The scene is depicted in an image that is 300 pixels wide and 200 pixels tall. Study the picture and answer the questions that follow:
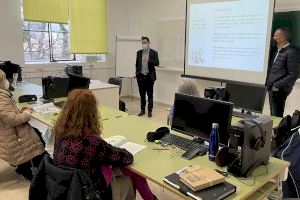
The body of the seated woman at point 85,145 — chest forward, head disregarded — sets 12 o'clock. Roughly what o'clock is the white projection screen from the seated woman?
The white projection screen is roughly at 12 o'clock from the seated woman.

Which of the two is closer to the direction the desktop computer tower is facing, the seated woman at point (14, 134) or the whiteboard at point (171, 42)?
the seated woman

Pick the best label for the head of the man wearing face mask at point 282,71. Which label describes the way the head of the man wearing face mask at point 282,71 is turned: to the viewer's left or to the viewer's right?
to the viewer's left

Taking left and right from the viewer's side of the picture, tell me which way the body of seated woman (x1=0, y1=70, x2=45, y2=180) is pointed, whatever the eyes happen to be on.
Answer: facing to the right of the viewer

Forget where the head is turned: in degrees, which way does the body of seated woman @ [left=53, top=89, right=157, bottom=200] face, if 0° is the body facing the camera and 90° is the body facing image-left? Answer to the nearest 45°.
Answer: approximately 225°

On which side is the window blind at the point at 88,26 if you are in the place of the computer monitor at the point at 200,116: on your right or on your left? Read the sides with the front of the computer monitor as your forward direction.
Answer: on your right

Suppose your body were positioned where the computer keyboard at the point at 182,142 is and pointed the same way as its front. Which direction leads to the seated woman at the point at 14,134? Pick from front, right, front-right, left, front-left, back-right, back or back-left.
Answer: front-right

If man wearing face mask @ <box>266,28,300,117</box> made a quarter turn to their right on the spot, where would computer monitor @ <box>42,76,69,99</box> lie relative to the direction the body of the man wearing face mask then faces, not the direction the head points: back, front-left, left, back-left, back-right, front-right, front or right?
back-left

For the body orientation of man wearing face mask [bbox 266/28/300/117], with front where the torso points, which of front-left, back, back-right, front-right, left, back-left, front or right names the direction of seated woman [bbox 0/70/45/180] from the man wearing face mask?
front-left

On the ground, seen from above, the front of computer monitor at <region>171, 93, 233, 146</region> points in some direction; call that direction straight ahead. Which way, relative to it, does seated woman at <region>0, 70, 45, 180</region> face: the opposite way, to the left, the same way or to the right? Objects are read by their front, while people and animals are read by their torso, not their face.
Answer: the opposite way

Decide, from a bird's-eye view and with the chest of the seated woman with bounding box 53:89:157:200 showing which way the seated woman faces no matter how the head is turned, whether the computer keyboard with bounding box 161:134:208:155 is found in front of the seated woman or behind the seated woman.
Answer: in front

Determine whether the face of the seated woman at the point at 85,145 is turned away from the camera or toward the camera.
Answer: away from the camera

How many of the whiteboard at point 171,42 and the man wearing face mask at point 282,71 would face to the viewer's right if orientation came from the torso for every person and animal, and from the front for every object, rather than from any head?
0

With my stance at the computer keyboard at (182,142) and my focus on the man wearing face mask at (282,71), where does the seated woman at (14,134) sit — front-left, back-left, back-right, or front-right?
back-left
